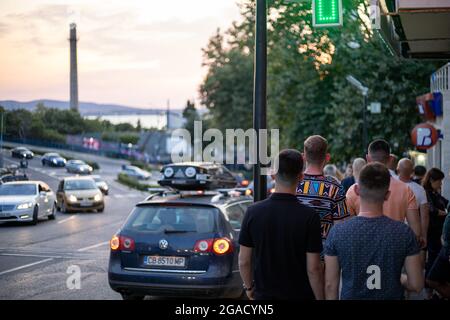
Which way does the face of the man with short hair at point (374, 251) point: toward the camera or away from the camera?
away from the camera

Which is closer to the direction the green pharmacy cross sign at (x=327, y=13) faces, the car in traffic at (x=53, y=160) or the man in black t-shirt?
the man in black t-shirt

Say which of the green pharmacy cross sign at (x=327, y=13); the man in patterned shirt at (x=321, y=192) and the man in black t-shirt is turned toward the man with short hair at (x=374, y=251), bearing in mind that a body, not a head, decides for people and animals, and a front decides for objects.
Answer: the green pharmacy cross sign

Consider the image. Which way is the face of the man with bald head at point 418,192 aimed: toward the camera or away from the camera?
away from the camera

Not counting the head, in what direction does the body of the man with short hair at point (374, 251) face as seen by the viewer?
away from the camera

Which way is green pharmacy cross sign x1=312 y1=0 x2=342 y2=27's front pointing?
toward the camera

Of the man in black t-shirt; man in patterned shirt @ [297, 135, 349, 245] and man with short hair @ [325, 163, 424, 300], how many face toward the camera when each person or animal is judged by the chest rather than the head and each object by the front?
0

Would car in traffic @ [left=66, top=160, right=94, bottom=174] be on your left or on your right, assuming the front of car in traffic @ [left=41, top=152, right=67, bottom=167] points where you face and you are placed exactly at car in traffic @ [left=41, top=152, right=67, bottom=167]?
on your left

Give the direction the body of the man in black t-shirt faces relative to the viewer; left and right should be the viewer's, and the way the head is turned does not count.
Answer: facing away from the viewer

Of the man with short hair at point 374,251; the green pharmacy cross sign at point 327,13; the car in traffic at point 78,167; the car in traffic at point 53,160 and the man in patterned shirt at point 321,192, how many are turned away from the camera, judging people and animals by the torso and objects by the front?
2

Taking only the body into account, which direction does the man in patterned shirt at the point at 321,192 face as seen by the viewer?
away from the camera

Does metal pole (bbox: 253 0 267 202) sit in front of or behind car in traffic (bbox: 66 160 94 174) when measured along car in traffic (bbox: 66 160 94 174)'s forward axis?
in front

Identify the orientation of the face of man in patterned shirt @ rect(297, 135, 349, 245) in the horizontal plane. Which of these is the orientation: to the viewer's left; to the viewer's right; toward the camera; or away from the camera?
away from the camera

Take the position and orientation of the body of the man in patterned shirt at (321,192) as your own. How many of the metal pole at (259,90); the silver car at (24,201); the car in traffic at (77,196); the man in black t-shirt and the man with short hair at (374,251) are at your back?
2

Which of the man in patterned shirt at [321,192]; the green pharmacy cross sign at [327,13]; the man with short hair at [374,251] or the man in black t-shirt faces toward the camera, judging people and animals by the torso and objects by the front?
the green pharmacy cross sign

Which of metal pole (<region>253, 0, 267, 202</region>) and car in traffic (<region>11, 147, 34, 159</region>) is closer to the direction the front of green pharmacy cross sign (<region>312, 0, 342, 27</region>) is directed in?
the metal pole

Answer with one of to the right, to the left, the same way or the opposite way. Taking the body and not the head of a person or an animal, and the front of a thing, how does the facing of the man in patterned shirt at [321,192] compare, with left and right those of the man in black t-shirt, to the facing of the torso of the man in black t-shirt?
the same way

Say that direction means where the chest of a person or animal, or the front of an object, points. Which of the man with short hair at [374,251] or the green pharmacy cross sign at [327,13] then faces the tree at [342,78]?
the man with short hair
